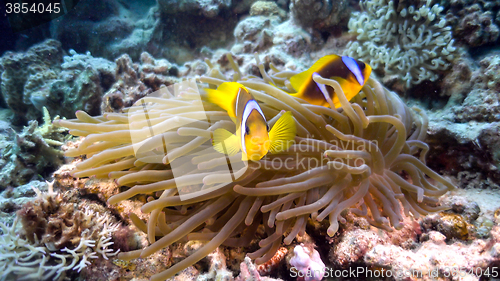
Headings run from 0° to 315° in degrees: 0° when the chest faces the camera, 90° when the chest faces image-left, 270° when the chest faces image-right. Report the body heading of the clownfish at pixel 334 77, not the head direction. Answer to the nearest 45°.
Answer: approximately 270°

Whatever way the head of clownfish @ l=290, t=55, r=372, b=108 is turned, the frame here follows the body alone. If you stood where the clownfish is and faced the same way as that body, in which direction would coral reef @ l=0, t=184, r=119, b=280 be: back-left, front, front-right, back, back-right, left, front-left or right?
back-right

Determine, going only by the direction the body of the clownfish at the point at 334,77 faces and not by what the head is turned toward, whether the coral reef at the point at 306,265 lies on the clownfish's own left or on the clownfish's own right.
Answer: on the clownfish's own right

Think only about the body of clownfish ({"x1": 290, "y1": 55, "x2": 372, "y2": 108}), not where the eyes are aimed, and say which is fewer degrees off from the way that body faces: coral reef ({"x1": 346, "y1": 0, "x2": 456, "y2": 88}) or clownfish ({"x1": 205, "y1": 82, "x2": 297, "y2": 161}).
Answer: the coral reef

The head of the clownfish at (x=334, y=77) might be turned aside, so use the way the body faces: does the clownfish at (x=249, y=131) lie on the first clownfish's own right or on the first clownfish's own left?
on the first clownfish's own right
